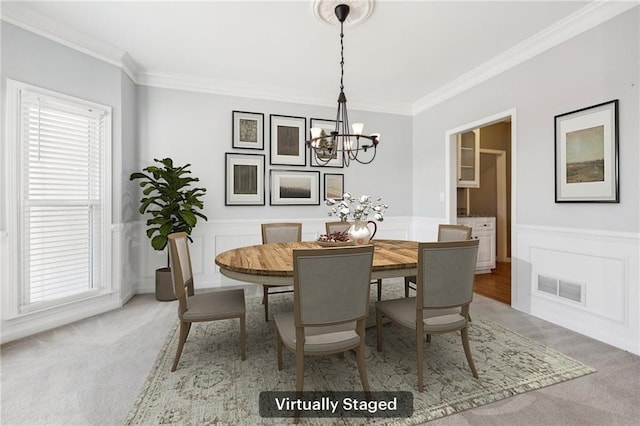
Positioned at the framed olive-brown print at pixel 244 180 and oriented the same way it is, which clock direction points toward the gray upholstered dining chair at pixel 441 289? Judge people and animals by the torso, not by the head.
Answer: The gray upholstered dining chair is roughly at 11 o'clock from the framed olive-brown print.

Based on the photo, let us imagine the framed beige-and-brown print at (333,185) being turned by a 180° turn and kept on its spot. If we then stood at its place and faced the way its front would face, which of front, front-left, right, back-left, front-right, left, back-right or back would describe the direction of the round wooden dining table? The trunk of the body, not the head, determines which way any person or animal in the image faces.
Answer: back

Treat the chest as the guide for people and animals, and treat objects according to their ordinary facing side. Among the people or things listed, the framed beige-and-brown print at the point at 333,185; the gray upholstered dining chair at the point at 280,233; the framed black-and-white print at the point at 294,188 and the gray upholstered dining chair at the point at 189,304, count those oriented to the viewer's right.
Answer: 1

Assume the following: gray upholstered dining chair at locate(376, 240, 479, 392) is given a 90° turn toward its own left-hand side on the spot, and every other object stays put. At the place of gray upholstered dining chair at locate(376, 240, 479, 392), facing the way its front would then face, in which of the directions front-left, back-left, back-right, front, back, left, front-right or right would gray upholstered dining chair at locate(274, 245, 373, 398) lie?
front

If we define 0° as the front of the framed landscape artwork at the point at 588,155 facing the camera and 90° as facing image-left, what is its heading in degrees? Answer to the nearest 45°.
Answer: approximately 45°

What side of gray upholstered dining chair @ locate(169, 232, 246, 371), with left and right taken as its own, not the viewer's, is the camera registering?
right

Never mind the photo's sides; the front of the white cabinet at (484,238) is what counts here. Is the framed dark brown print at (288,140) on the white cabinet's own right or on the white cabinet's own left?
on the white cabinet's own right

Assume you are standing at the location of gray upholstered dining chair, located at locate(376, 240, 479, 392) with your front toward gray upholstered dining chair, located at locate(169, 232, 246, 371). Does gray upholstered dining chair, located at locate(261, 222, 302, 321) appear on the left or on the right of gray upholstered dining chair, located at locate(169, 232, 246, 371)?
right

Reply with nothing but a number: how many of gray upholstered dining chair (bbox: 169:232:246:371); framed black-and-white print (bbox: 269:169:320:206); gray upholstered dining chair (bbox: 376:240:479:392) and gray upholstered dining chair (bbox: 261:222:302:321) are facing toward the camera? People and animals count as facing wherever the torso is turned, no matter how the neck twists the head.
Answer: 2

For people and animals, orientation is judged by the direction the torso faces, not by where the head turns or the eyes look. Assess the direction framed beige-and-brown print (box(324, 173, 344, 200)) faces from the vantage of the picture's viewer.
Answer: facing the viewer

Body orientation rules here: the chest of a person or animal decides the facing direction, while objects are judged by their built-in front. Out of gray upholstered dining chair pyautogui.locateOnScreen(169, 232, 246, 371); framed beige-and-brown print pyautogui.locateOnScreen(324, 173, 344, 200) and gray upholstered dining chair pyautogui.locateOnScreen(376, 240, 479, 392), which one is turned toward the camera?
the framed beige-and-brown print

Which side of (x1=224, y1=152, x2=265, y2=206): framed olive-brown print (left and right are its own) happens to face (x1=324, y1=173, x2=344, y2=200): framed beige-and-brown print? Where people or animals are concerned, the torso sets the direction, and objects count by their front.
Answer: left

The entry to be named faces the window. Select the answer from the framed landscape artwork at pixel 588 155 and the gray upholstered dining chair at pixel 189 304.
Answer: the framed landscape artwork

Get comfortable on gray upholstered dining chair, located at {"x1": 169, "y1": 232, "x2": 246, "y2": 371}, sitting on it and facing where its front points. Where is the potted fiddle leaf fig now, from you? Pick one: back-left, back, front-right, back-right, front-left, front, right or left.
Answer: left

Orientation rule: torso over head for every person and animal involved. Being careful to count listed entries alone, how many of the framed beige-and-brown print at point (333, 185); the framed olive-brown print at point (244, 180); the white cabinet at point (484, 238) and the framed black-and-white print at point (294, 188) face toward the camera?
4

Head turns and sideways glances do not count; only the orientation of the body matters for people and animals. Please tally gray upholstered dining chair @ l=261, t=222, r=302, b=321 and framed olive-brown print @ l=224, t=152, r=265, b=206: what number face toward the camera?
2

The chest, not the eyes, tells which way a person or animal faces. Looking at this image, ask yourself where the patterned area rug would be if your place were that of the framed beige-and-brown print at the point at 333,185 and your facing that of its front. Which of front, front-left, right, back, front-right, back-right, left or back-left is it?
front

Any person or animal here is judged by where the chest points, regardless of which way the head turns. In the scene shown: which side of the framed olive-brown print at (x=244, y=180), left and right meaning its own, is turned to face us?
front

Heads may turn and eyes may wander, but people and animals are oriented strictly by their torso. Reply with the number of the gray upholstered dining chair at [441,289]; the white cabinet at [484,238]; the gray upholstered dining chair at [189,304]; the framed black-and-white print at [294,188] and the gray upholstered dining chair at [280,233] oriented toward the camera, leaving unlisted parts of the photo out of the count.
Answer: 3

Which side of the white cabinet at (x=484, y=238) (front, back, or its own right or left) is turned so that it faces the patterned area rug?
front

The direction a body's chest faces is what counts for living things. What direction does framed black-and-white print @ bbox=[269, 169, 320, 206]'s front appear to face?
toward the camera

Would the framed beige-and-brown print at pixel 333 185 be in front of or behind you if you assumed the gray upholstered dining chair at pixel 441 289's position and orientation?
in front
